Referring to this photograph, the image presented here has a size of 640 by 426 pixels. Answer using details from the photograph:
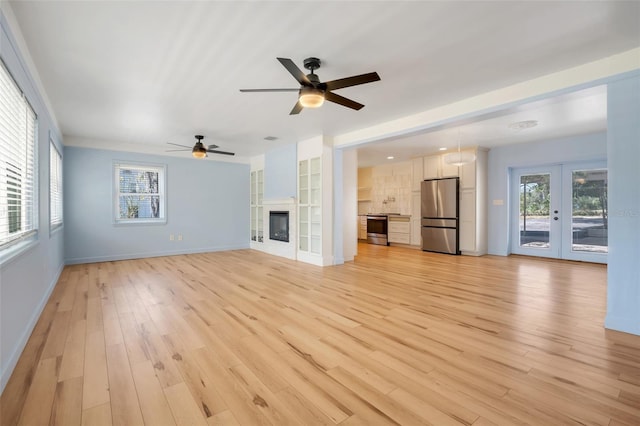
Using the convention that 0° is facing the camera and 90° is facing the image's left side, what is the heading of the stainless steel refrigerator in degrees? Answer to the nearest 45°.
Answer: approximately 45°

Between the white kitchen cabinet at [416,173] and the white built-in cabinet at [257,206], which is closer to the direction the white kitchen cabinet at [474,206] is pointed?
the white built-in cabinet

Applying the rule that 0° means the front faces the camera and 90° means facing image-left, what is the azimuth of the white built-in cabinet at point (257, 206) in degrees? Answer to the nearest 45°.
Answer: approximately 45°

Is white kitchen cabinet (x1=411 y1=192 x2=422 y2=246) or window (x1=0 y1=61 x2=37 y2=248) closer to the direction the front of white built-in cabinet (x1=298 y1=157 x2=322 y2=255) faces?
the window

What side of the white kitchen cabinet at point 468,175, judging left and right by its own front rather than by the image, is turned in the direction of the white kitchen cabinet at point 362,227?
right

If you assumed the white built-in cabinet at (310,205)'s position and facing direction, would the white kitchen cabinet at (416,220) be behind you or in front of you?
behind

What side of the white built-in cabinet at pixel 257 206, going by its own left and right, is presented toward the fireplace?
left

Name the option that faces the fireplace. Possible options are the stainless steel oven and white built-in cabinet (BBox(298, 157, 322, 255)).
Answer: the stainless steel oven

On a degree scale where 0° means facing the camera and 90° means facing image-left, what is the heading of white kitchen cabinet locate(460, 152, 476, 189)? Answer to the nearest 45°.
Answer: approximately 45°

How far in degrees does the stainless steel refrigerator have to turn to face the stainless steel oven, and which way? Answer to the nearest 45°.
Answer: approximately 90° to its right

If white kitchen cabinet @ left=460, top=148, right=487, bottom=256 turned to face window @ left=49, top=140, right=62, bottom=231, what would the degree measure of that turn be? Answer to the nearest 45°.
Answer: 0° — it already faces it

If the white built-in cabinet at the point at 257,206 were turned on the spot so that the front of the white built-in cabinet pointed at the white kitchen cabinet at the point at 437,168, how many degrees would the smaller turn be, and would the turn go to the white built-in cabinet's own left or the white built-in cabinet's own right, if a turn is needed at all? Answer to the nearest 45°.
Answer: approximately 135° to the white built-in cabinet's own left
